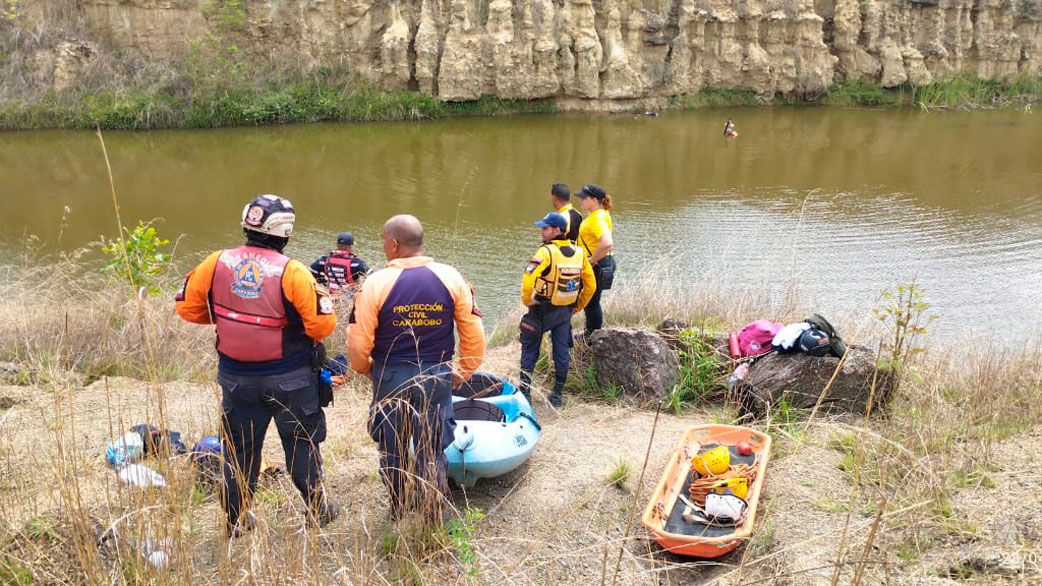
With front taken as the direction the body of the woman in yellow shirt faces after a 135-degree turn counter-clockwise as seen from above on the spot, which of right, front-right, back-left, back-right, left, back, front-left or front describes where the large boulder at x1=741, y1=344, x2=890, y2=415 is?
front

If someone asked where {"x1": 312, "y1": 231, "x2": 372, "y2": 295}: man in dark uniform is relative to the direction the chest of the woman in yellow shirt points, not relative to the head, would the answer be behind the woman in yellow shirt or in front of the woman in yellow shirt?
in front

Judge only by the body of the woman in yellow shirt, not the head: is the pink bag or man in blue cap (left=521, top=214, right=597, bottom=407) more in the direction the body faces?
the man in blue cap

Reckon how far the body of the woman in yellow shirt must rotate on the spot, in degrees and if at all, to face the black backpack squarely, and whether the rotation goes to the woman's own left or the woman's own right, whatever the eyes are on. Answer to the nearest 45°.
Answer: approximately 135° to the woman's own left

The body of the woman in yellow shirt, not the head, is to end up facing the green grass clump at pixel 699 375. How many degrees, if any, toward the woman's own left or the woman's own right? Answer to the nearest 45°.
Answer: approximately 135° to the woman's own left

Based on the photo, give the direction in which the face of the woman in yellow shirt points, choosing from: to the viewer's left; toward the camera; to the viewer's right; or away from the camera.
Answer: to the viewer's left

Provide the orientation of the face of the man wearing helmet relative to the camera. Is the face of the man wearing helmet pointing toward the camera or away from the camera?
away from the camera

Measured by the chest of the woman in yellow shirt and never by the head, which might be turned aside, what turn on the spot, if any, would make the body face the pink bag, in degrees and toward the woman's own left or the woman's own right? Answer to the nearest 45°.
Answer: approximately 135° to the woman's own left

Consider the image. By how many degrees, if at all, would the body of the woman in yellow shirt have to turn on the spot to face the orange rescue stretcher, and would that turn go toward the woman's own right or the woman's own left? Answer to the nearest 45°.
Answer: approximately 90° to the woman's own left
